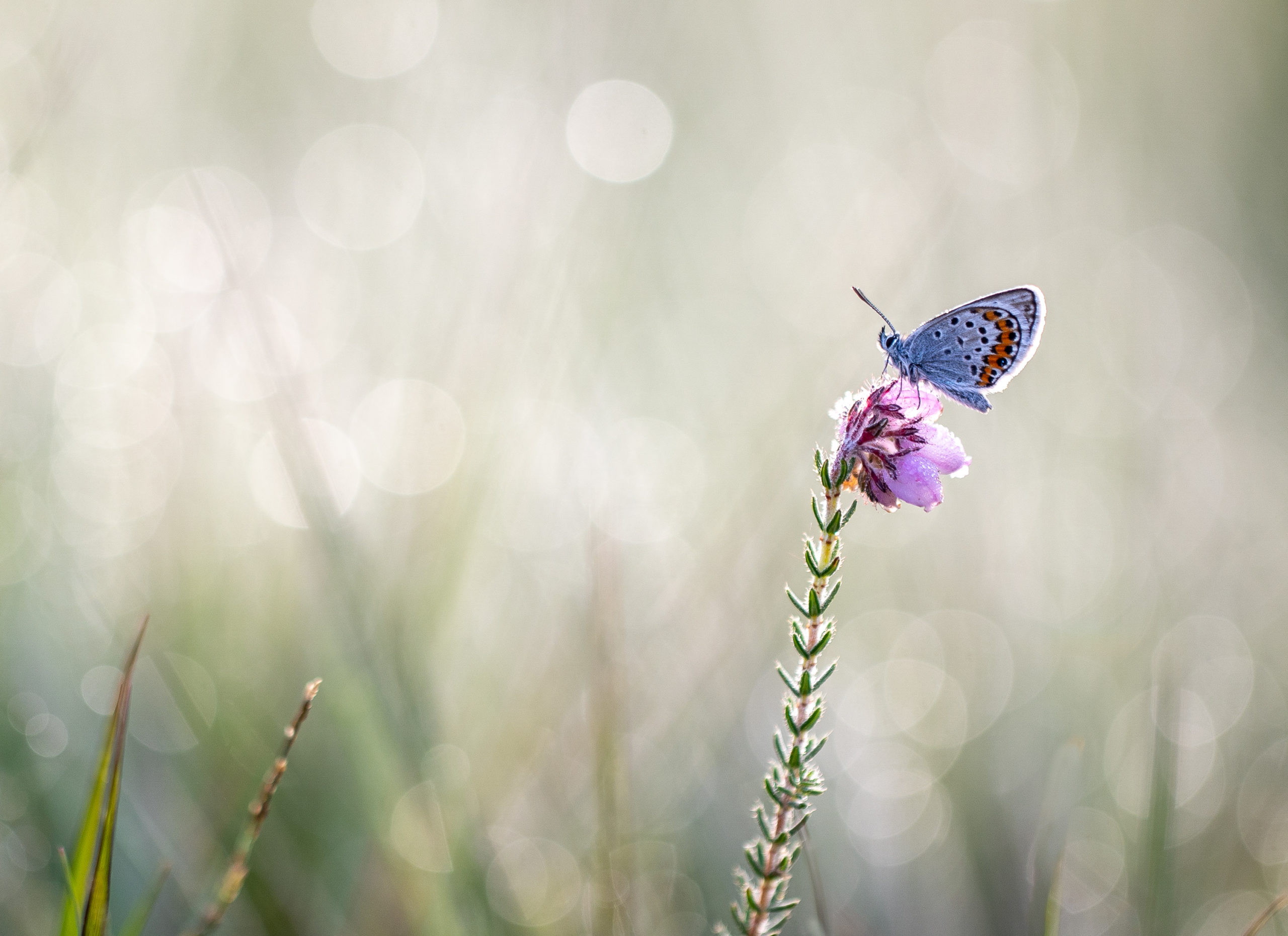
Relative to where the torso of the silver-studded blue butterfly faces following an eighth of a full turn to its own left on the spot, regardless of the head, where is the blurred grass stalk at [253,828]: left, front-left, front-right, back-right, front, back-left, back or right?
front

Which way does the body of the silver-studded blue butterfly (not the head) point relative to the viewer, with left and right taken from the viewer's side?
facing to the left of the viewer

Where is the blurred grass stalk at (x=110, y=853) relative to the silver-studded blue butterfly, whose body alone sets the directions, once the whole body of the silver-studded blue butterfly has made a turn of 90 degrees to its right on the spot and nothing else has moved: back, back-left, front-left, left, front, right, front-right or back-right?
back-left

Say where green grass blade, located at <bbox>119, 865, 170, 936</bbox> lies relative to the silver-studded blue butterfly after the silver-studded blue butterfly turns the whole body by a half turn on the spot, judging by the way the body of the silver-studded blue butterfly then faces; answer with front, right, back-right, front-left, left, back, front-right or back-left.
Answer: back-right

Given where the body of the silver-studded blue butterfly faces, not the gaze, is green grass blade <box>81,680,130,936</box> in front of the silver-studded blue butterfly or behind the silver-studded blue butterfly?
in front

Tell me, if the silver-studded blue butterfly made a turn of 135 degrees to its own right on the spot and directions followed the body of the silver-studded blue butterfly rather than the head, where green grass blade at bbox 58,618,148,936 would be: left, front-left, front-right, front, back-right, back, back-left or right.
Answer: back

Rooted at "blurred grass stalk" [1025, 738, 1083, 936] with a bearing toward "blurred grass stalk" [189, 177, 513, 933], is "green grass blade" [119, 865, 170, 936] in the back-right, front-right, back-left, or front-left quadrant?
front-left
